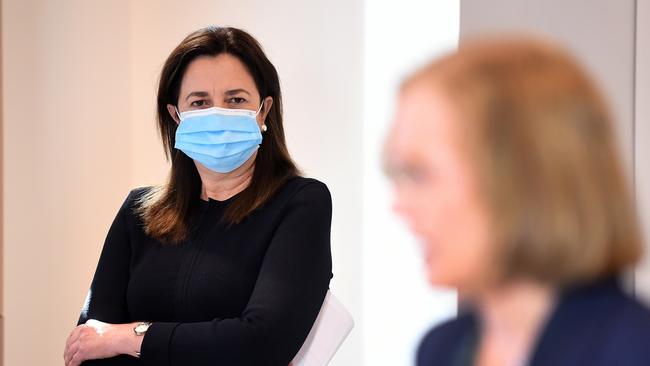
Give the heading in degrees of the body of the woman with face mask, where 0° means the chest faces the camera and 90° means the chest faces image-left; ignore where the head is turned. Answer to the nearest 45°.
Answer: approximately 45°

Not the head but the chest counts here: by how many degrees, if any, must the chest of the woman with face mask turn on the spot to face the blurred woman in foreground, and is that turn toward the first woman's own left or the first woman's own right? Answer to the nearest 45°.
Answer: approximately 45° to the first woman's own left
